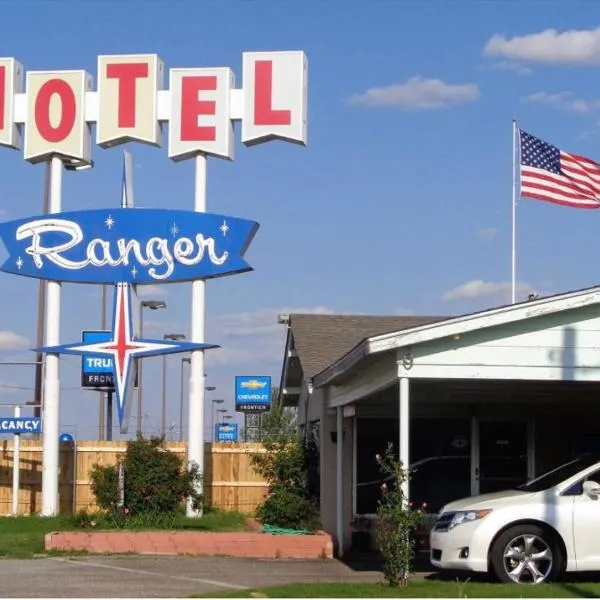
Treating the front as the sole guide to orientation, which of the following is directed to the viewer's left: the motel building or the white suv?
the white suv

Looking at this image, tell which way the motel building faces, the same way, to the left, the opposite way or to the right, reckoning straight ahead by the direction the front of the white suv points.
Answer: to the left

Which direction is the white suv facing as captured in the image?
to the viewer's left

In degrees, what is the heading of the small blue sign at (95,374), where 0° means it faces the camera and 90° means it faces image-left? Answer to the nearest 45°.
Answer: approximately 0°

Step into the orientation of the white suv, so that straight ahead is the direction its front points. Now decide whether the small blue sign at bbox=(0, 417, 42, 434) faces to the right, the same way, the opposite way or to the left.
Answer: to the left

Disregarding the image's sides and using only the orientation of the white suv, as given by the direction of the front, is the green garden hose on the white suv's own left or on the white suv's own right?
on the white suv's own right

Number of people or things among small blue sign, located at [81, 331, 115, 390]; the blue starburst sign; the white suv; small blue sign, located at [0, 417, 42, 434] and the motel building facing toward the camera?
4
